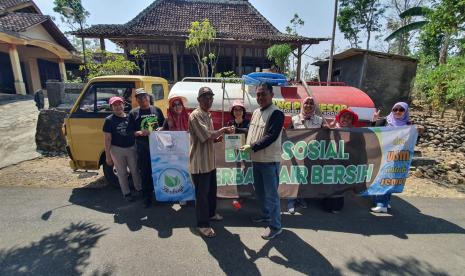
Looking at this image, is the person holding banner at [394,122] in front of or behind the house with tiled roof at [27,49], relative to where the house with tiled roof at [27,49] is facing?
in front

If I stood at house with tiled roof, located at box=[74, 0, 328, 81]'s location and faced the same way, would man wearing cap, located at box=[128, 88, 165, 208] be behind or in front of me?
in front

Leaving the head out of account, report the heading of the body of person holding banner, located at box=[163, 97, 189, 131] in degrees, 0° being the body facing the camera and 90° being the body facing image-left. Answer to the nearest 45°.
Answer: approximately 0°

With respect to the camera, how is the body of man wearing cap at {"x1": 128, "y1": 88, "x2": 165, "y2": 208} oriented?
toward the camera

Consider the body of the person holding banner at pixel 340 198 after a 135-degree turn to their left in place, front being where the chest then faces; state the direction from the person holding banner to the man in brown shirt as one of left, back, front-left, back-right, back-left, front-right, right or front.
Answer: back

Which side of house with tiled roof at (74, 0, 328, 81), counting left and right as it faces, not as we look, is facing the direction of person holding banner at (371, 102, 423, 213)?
front

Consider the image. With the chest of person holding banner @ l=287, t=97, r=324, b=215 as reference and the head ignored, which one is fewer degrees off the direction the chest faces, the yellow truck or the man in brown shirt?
the man in brown shirt

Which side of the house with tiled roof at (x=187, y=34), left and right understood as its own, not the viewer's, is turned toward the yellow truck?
front

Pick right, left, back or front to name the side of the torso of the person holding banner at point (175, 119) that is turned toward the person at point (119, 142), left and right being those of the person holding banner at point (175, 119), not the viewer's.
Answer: right

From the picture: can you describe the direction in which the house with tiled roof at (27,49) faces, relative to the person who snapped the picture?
facing the viewer and to the right of the viewer

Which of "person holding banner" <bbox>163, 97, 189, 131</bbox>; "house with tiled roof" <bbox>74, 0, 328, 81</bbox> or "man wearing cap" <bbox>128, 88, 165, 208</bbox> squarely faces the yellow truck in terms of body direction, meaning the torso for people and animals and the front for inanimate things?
the house with tiled roof

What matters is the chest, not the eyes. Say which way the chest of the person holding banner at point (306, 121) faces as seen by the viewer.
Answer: toward the camera

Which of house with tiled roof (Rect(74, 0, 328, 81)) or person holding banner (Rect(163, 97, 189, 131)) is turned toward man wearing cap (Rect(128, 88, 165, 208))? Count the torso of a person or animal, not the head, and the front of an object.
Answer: the house with tiled roof

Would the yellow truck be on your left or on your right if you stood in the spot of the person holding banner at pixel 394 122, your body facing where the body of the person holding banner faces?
on your right

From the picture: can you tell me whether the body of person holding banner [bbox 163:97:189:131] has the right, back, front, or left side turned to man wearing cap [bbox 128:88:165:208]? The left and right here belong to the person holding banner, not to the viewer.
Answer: right

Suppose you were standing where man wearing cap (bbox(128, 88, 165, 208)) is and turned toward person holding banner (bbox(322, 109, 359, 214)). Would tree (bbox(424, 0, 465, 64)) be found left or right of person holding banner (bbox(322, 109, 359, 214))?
left
